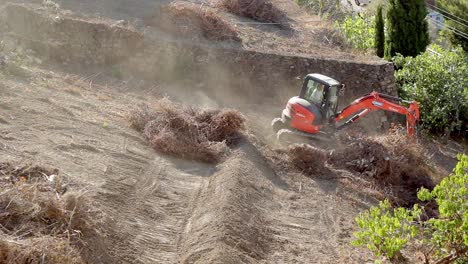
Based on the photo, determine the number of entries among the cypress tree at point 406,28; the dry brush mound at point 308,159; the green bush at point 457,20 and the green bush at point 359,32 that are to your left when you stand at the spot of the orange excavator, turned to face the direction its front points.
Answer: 3

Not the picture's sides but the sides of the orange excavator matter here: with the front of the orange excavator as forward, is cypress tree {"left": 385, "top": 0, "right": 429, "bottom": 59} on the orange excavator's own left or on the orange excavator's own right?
on the orange excavator's own left

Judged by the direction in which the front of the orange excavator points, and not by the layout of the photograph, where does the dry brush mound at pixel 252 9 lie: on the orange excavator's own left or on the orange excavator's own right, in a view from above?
on the orange excavator's own left

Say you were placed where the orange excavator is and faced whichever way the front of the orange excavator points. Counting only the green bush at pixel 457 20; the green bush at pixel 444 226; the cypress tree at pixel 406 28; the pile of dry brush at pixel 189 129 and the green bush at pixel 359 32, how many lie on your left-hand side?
3

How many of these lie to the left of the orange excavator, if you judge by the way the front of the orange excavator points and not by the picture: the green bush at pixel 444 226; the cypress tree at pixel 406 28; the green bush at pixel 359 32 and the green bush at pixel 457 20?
3

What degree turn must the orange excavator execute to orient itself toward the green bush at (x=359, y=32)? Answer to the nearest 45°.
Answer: approximately 90° to its left

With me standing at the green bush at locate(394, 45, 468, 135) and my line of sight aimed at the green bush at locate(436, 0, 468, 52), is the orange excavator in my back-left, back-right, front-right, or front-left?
back-left

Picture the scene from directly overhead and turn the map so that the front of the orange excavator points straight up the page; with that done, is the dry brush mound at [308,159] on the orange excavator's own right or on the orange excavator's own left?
on the orange excavator's own right

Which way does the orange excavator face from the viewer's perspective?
to the viewer's right

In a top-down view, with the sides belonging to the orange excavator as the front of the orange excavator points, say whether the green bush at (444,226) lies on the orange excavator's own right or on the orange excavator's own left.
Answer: on the orange excavator's own right

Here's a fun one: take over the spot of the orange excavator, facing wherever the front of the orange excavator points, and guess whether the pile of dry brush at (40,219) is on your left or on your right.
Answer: on your right

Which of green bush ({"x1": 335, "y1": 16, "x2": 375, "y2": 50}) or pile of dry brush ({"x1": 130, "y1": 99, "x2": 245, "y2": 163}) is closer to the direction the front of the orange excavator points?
the green bush

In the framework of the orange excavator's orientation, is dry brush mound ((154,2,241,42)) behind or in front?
behind

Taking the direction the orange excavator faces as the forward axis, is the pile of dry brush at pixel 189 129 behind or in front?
behind
